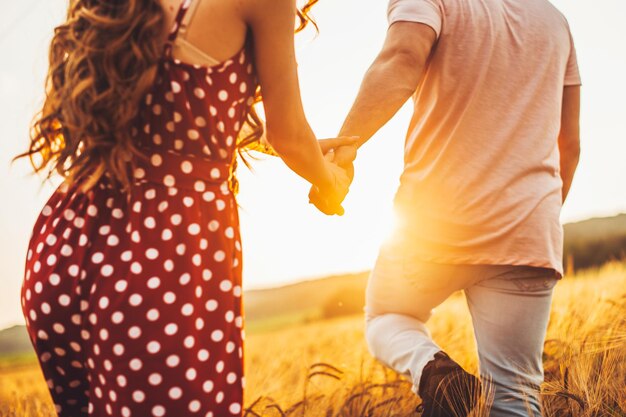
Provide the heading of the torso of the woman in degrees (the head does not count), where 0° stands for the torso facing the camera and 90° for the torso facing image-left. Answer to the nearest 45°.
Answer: approximately 225°

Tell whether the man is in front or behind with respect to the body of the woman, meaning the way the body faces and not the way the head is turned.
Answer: in front
